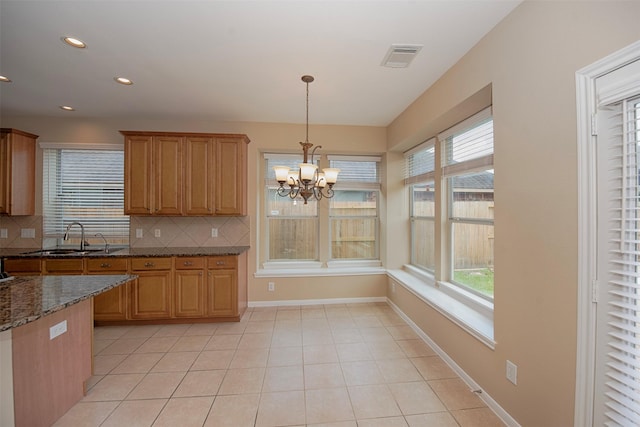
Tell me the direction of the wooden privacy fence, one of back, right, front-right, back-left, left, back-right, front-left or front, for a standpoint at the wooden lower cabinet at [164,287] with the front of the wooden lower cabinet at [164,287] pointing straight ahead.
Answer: left

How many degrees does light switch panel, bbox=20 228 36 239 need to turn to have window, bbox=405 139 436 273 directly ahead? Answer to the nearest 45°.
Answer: approximately 45° to its left

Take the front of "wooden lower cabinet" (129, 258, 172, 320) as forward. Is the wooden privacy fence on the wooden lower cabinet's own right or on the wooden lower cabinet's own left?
on the wooden lower cabinet's own left

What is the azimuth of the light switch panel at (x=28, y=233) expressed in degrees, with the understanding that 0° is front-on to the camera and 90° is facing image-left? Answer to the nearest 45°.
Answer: approximately 0°

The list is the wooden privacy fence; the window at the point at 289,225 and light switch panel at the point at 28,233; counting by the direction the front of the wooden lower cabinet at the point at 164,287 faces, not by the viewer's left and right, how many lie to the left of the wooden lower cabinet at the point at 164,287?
2

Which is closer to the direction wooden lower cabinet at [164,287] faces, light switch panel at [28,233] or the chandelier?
the chandelier

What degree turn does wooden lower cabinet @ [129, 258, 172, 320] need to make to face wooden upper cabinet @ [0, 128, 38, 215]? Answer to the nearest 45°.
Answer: approximately 135° to its right

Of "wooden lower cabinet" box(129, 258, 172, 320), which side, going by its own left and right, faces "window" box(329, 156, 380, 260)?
left

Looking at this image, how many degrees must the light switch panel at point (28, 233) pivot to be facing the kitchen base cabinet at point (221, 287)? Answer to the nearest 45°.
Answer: approximately 45° to its left

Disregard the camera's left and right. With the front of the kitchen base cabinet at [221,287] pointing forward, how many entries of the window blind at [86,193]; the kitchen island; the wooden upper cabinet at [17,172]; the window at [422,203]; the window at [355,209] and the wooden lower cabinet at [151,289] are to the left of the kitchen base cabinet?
2
